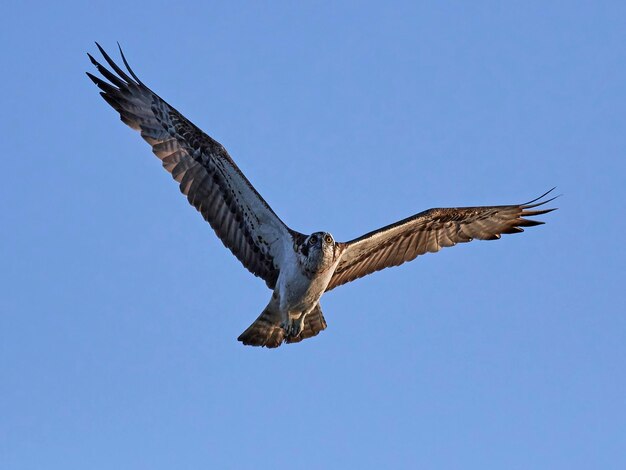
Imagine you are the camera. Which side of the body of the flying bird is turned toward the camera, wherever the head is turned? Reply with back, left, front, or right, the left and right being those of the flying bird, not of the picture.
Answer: front
